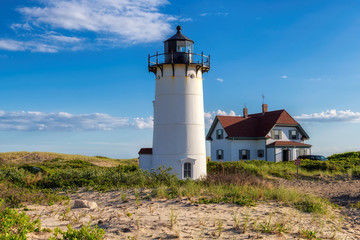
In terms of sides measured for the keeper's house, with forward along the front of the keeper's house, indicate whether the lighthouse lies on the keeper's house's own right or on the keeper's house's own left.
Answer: on the keeper's house's own right

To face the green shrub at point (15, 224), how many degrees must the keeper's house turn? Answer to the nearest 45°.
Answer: approximately 45° to its right

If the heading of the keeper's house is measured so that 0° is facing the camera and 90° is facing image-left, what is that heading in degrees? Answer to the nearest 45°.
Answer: approximately 315°

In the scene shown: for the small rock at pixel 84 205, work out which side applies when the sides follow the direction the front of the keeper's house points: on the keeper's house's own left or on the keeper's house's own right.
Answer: on the keeper's house's own right

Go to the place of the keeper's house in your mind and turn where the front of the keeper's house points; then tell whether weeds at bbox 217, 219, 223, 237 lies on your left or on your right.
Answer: on your right
